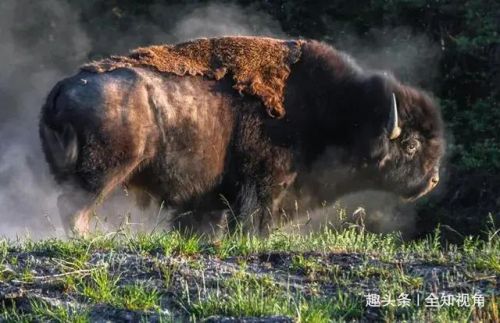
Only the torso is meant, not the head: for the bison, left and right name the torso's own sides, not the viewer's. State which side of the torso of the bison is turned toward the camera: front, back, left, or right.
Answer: right
